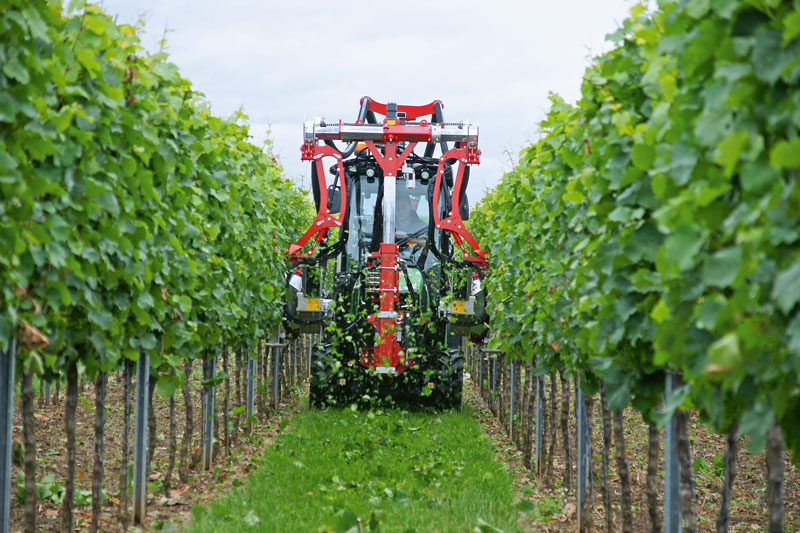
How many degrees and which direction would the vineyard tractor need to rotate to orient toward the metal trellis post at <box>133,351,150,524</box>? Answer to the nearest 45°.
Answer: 0° — it already faces it

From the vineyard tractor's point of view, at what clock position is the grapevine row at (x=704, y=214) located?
The grapevine row is roughly at 12 o'clock from the vineyard tractor.

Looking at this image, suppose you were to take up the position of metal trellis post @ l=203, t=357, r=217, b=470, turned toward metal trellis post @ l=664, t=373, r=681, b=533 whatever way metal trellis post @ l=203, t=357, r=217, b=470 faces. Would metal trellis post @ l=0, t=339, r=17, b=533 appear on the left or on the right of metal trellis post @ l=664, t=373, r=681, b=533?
right

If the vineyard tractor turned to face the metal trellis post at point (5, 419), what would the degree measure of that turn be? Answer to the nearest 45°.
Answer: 0° — it already faces it

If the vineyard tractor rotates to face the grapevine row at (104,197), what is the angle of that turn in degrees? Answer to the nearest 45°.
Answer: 0° — it already faces it

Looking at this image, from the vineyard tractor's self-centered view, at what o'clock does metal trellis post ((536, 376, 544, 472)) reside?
The metal trellis post is roughly at 11 o'clock from the vineyard tractor.

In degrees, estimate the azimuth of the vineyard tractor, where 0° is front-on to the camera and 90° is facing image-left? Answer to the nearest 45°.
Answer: approximately 0°

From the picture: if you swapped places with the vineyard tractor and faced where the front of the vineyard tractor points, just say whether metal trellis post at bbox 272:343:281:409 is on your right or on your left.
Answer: on your right
